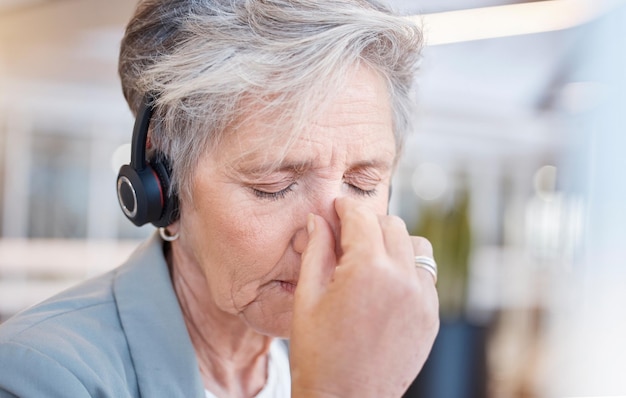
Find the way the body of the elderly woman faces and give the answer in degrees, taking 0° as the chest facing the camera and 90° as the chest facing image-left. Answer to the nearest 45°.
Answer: approximately 315°

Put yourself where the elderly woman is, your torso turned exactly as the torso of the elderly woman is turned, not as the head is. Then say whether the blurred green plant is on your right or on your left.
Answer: on your left
